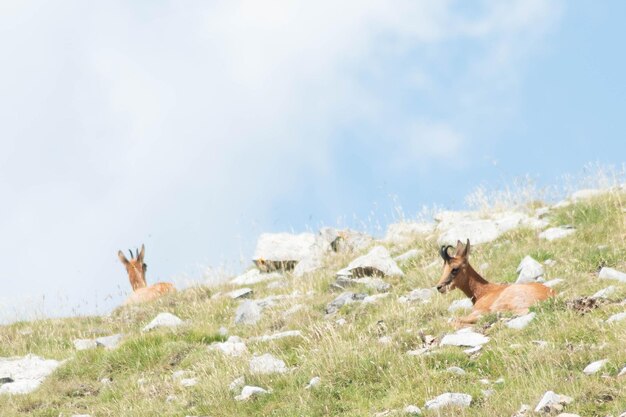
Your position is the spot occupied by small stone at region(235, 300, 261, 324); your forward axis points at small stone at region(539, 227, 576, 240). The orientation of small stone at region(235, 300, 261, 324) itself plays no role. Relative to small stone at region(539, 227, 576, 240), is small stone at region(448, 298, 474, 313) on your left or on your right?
right

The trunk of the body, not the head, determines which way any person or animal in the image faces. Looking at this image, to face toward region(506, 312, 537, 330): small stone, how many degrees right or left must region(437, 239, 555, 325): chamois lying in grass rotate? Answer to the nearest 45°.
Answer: approximately 90° to its left

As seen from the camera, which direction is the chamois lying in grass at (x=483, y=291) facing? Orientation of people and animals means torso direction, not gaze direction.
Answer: to the viewer's left

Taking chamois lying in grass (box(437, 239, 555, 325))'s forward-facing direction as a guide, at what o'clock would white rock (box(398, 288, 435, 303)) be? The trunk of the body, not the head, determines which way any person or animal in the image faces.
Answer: The white rock is roughly at 2 o'clock from the chamois lying in grass.

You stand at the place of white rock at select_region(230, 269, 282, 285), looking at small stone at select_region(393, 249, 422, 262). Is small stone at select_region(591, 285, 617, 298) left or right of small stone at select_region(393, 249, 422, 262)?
right

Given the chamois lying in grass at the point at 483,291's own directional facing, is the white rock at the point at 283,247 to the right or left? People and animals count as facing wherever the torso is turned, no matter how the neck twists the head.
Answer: on its right

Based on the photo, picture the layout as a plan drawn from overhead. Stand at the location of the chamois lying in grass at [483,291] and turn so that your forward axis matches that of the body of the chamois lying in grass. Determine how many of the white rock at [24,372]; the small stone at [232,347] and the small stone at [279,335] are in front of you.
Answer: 3

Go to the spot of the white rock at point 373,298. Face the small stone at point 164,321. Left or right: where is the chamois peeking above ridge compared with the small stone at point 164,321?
right

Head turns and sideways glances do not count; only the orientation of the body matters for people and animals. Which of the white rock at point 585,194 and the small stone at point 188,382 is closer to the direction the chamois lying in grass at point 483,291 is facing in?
the small stone

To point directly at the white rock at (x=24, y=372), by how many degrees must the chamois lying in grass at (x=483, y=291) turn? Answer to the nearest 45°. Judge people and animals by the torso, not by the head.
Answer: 0° — it already faces it

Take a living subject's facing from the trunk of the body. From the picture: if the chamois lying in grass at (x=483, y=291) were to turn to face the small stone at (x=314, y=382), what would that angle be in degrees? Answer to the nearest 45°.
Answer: approximately 45° to its left

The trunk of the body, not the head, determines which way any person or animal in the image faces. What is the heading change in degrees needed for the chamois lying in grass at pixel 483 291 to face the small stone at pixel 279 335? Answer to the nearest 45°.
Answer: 0° — it already faces it

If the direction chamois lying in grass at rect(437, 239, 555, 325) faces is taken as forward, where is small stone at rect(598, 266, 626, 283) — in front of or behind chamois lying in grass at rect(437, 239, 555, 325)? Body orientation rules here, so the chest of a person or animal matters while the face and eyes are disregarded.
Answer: behind

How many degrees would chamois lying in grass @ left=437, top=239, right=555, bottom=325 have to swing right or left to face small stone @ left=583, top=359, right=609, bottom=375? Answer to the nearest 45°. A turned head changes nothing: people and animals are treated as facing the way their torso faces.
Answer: approximately 90° to its left
